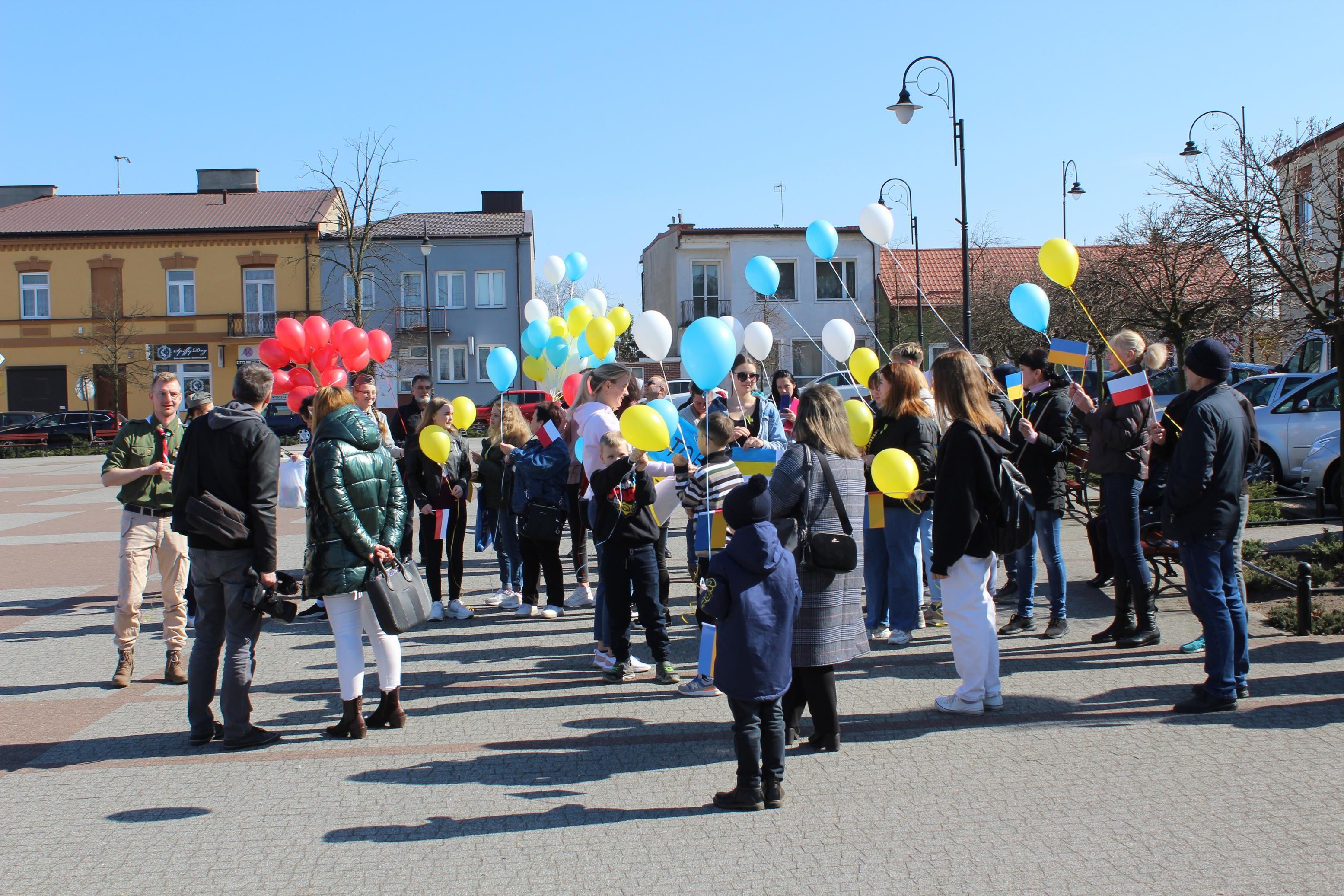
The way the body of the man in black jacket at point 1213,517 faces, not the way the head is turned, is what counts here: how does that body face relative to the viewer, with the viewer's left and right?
facing away from the viewer and to the left of the viewer

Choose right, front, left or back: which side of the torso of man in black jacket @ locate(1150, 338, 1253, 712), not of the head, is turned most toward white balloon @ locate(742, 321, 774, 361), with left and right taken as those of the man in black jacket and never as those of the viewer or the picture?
front

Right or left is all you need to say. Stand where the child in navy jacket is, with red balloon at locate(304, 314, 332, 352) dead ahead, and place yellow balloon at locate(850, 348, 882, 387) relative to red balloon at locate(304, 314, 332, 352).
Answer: right

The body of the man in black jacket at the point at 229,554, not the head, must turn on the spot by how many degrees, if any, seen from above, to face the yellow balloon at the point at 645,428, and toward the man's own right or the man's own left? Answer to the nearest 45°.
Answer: approximately 45° to the man's own right

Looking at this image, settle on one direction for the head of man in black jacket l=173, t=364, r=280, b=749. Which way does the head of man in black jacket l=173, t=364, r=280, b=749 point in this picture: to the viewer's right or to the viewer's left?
to the viewer's right

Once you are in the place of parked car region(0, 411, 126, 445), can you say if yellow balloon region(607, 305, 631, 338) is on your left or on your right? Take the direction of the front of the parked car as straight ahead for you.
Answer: on your left

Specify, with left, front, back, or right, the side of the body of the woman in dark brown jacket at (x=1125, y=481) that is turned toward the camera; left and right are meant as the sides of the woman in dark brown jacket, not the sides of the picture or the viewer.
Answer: left

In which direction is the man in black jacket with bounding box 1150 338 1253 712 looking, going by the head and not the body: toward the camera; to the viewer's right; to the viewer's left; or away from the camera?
to the viewer's left

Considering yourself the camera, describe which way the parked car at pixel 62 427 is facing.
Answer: facing to the left of the viewer
